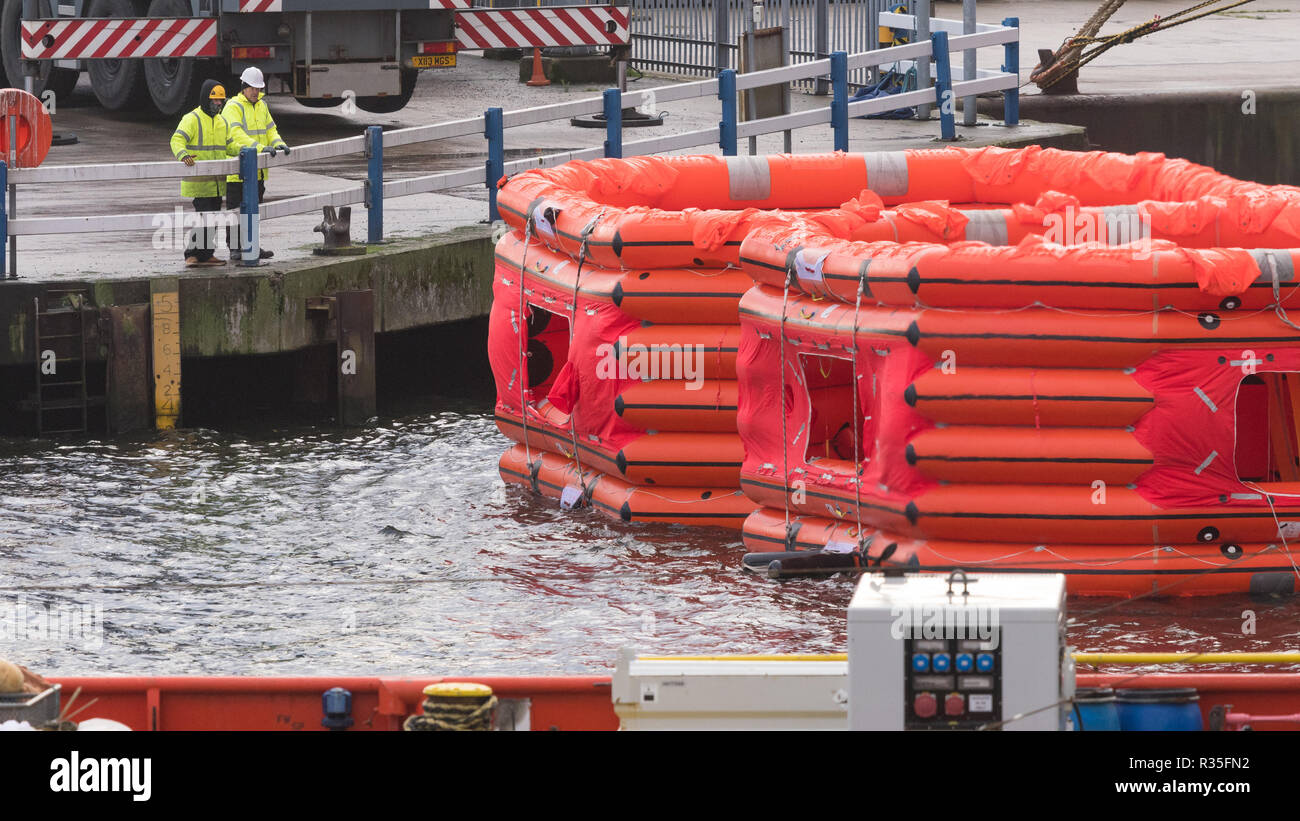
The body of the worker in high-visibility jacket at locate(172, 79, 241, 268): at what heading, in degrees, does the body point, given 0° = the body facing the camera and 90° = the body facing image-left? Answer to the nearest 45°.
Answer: approximately 315°

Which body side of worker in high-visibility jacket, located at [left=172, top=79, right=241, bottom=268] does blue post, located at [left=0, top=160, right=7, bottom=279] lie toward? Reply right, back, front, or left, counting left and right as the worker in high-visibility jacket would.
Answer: right

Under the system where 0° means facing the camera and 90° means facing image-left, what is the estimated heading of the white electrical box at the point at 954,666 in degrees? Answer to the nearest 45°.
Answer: approximately 0°

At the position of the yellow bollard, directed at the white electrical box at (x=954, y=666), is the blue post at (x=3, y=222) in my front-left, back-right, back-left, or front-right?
back-left
